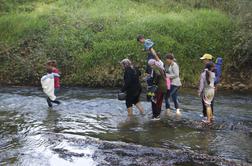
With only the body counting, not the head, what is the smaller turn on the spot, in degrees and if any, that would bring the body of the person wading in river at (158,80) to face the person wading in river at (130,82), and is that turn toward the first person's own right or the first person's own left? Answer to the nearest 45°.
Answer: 0° — they already face them

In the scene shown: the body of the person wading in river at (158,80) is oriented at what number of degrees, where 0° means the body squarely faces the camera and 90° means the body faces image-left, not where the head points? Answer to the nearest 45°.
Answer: approximately 90°

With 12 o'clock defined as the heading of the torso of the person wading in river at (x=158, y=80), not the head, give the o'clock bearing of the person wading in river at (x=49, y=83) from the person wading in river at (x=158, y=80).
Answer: the person wading in river at (x=49, y=83) is roughly at 1 o'clock from the person wading in river at (x=158, y=80).

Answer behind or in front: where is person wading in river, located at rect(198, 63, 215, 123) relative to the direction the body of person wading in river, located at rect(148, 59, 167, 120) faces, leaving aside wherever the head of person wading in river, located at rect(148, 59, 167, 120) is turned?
behind
